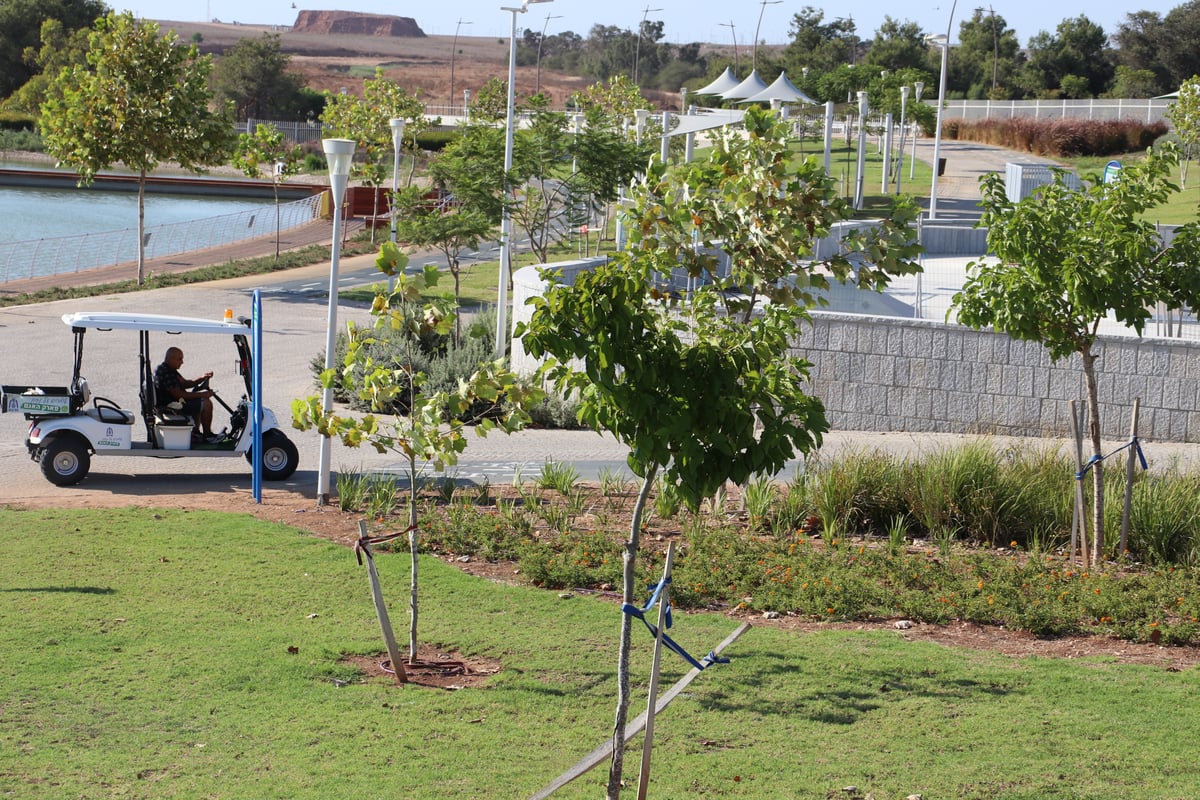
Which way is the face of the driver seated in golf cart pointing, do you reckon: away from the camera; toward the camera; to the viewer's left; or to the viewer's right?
to the viewer's right

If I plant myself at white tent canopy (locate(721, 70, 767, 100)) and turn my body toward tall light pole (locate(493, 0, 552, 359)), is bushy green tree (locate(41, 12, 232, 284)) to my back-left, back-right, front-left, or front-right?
front-right

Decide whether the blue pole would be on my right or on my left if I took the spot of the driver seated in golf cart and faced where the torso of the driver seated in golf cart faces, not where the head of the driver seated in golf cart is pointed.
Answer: on my right

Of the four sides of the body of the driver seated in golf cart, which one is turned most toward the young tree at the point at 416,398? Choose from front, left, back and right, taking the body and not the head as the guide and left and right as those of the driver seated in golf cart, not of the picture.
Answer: right

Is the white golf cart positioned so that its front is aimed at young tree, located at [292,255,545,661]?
no

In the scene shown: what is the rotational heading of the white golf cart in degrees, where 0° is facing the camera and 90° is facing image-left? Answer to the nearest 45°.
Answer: approximately 270°

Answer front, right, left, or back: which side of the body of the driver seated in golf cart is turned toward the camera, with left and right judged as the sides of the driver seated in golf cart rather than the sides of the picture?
right

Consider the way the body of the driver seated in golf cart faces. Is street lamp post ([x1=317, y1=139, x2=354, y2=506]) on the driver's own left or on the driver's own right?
on the driver's own right

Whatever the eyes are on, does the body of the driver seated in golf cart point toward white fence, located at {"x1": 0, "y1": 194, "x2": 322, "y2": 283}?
no

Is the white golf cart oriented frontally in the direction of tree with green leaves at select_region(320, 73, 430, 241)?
no

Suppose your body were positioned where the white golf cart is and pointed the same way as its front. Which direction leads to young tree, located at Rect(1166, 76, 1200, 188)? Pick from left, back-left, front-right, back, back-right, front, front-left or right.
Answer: front-left

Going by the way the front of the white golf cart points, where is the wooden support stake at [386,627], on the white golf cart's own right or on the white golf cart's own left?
on the white golf cart's own right

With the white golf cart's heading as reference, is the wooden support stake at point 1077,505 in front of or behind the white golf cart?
in front

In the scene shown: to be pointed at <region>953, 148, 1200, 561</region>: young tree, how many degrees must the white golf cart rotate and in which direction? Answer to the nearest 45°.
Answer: approximately 45° to its right

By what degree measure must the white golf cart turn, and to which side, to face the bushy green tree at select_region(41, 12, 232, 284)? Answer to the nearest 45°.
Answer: approximately 90° to its left
